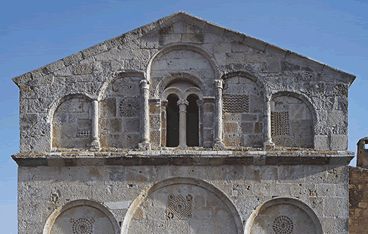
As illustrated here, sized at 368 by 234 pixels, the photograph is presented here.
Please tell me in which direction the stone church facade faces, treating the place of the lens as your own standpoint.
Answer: facing the viewer
